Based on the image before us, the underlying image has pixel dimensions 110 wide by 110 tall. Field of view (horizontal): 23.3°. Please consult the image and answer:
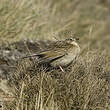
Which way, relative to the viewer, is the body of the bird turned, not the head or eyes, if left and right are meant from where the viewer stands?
facing to the right of the viewer
